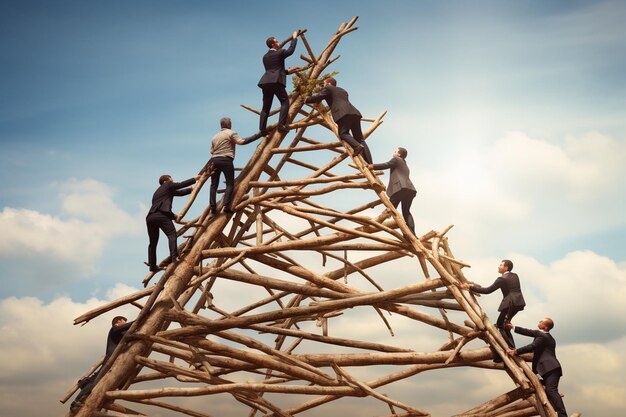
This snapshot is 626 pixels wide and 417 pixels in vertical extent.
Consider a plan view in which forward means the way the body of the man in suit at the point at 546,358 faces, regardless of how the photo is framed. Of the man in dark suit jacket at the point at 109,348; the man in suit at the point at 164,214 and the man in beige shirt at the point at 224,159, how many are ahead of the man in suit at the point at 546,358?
3

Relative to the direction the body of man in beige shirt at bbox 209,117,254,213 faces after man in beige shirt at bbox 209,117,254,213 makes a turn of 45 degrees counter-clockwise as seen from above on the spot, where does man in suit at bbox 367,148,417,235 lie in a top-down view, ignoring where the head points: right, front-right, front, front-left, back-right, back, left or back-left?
right

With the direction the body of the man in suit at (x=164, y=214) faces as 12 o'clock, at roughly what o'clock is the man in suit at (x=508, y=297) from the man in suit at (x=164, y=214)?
the man in suit at (x=508, y=297) is roughly at 2 o'clock from the man in suit at (x=164, y=214).

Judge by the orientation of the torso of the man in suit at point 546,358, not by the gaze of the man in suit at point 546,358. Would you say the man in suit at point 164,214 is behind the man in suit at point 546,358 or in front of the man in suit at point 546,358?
in front

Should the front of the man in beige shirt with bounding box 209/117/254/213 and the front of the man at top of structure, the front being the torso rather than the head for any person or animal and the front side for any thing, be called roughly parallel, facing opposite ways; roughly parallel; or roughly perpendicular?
roughly parallel

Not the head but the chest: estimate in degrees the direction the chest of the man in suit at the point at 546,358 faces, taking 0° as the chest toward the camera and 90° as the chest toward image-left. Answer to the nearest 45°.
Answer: approximately 90°

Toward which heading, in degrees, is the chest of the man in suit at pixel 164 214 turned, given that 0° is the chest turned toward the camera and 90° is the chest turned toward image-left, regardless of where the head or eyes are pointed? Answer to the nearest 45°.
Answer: approximately 225°
